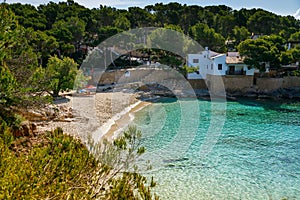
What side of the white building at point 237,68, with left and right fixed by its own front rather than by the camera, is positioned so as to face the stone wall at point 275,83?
left

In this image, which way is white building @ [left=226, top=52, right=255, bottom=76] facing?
toward the camera
